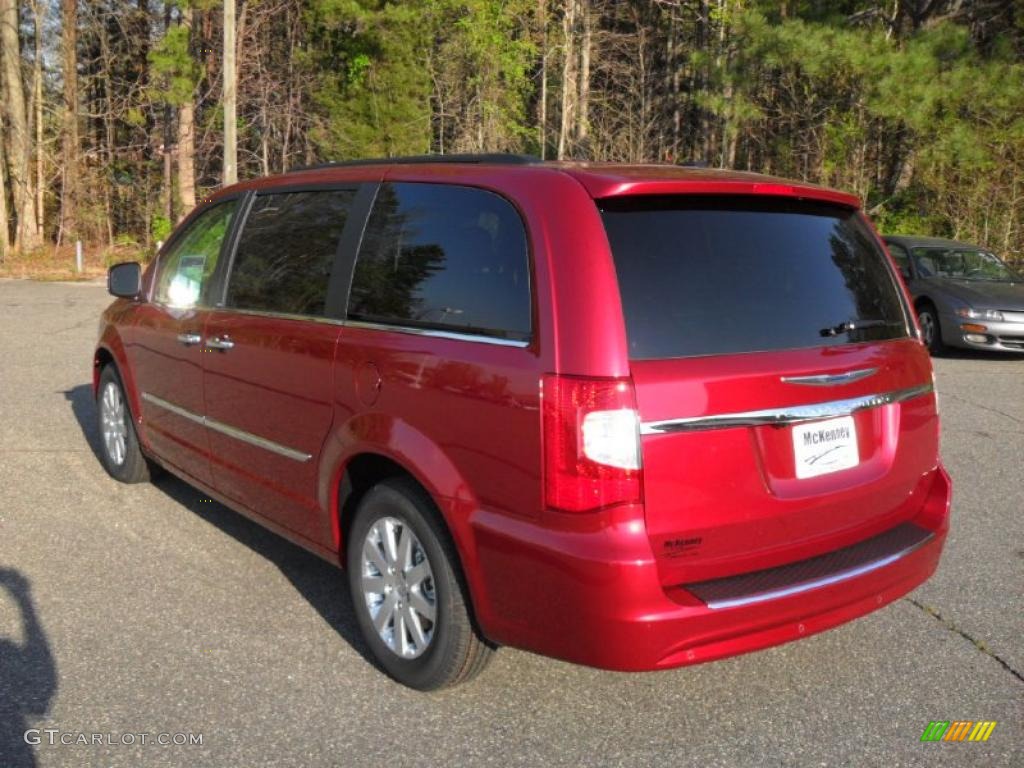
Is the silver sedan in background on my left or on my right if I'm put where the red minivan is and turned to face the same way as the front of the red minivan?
on my right

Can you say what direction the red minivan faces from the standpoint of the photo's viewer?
facing away from the viewer and to the left of the viewer

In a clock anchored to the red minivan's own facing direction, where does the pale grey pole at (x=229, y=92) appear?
The pale grey pole is roughly at 1 o'clock from the red minivan.

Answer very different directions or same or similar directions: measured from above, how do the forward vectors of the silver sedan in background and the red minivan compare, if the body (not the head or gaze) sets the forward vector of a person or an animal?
very different directions

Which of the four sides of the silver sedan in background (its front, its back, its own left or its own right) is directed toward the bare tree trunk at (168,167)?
back

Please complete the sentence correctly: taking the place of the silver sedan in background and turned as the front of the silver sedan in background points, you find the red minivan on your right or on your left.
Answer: on your right

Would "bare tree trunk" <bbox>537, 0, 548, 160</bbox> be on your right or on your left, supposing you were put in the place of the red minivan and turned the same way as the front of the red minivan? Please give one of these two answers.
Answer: on your right

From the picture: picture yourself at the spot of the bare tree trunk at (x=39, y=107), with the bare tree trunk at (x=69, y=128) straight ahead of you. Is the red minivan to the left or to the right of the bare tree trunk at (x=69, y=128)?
right

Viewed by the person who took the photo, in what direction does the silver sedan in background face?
facing the viewer and to the right of the viewer

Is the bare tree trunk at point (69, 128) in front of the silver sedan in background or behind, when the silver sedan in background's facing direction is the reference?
behind

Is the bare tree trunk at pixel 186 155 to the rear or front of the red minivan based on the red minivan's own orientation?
to the front
